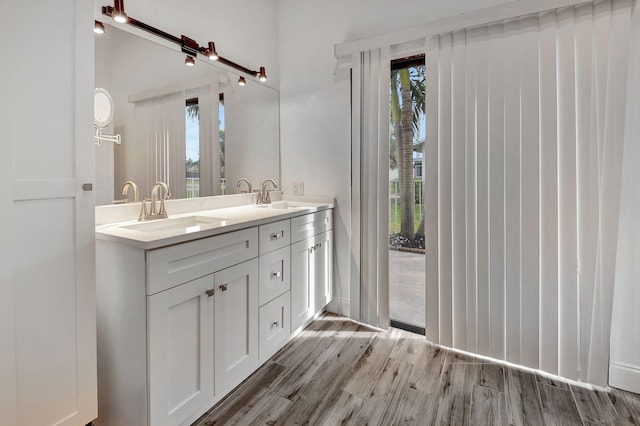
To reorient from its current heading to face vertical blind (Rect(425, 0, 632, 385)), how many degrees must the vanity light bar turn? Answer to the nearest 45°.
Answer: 0° — it already faces it

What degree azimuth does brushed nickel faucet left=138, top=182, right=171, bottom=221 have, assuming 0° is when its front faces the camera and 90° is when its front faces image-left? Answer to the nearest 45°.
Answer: approximately 315°

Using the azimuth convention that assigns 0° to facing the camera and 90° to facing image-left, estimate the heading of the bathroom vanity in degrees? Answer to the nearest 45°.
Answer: approximately 315°

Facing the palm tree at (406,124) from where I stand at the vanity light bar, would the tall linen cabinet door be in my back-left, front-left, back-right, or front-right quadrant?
back-right

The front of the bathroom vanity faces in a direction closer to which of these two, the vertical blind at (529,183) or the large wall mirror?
the vertical blind

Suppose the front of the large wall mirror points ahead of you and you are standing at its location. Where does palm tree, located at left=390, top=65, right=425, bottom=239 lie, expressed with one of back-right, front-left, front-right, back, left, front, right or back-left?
front-left

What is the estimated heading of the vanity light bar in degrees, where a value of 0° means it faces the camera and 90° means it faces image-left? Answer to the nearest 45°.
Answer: approximately 315°
